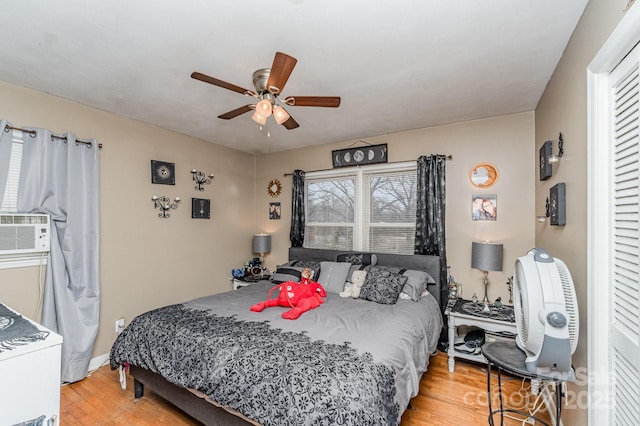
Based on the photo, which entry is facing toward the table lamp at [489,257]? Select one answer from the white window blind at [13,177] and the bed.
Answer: the white window blind

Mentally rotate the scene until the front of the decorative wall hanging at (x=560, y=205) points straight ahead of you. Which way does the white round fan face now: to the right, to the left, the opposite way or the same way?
the same way

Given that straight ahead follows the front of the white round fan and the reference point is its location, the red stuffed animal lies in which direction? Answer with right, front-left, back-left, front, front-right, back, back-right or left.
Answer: front

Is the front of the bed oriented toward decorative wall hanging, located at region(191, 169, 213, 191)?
no

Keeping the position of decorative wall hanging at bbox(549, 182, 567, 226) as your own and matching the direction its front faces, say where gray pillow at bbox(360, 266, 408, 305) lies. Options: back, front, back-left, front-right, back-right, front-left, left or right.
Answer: front

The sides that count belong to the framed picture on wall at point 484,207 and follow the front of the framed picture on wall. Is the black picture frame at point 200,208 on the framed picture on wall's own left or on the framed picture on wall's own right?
on the framed picture on wall's own right

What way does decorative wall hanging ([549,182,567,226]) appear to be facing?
to the viewer's left

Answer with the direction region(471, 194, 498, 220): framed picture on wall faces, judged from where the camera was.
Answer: facing the viewer

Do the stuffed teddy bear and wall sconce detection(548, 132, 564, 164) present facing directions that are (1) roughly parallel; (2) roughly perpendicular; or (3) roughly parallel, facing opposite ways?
roughly perpendicular

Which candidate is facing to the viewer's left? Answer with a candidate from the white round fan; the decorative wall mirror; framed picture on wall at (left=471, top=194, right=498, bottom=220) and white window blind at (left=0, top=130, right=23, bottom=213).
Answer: the white round fan

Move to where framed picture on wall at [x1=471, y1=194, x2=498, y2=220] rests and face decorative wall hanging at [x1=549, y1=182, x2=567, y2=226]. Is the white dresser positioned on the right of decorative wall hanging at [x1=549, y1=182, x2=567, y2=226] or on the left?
right

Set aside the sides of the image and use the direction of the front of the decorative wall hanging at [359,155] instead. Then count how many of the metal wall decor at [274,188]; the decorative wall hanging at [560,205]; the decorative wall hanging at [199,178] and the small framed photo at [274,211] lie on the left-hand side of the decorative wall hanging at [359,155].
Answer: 1

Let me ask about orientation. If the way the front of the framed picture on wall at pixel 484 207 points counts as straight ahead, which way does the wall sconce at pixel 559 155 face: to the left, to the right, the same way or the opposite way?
to the right

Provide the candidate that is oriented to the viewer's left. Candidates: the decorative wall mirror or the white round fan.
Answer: the white round fan

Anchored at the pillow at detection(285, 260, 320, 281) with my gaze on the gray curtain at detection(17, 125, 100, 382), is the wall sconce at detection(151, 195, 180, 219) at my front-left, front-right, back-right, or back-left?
front-right

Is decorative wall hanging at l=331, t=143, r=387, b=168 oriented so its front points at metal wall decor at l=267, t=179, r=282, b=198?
no

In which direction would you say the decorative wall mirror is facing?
toward the camera

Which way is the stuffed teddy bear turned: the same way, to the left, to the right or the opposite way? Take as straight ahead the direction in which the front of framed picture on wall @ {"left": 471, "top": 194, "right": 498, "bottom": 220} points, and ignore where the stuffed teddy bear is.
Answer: the same way

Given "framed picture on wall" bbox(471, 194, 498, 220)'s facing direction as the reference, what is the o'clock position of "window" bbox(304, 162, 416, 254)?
The window is roughly at 3 o'clock from the framed picture on wall.

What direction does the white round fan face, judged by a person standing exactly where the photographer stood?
facing to the left of the viewer

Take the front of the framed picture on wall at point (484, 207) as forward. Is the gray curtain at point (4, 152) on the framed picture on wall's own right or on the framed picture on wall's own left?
on the framed picture on wall's own right

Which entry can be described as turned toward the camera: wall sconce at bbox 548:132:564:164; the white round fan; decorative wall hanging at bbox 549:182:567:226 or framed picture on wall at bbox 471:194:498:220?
the framed picture on wall
